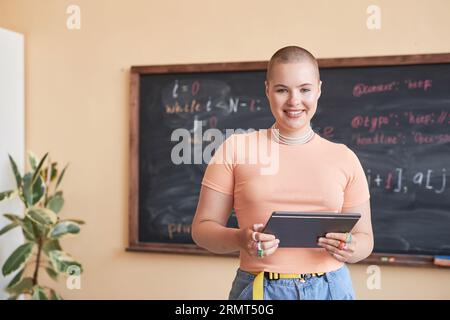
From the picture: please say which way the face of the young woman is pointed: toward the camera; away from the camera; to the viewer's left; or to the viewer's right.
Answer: toward the camera

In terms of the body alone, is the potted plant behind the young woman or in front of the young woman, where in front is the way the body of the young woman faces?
behind

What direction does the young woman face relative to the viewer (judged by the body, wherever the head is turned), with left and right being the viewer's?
facing the viewer
